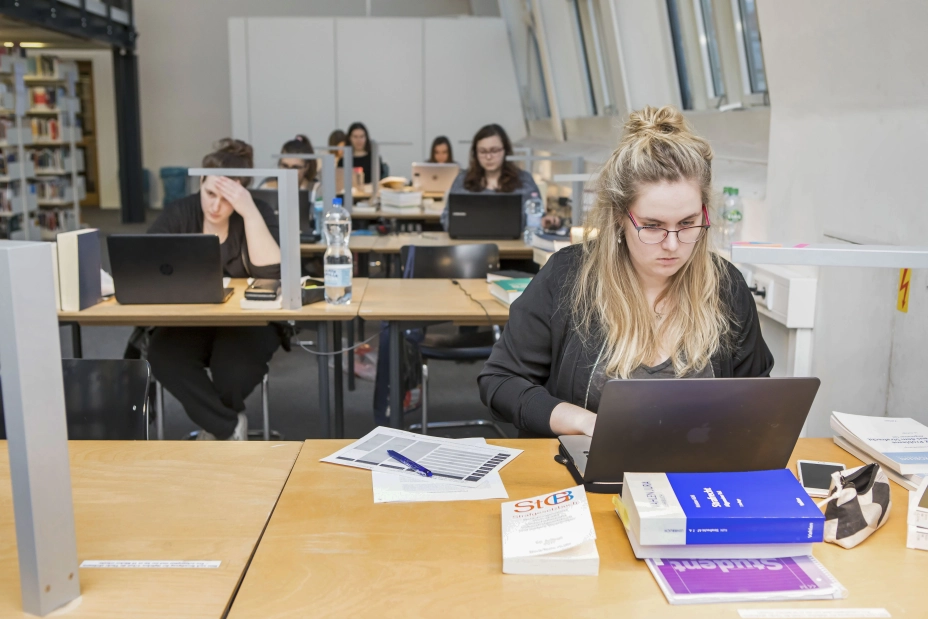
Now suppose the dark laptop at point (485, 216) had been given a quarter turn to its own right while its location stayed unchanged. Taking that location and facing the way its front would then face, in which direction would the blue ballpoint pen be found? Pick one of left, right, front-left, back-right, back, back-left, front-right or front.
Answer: right

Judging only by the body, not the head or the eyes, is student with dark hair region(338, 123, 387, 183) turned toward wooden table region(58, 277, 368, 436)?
yes

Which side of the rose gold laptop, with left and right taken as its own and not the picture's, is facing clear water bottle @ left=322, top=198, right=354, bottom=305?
back

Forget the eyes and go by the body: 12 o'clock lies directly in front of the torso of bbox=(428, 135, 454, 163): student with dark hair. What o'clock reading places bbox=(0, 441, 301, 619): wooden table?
The wooden table is roughly at 12 o'clock from the student with dark hair.

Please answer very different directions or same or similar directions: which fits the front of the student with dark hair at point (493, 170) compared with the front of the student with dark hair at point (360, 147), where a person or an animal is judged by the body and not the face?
same or similar directions

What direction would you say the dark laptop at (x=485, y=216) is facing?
away from the camera

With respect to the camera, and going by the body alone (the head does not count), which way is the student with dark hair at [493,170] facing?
toward the camera

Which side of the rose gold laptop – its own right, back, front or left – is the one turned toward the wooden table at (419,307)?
back

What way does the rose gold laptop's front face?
away from the camera

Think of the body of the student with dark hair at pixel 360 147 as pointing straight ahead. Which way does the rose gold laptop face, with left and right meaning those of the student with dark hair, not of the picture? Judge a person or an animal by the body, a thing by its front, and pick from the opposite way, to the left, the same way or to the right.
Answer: the opposite way

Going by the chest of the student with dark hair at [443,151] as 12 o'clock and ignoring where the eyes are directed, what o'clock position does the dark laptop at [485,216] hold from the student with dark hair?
The dark laptop is roughly at 12 o'clock from the student with dark hair.

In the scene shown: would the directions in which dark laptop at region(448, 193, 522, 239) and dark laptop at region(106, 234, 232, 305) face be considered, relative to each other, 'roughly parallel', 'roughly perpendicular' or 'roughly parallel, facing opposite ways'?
roughly parallel

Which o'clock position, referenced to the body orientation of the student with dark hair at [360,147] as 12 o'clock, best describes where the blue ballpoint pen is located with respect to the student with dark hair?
The blue ballpoint pen is roughly at 12 o'clock from the student with dark hair.

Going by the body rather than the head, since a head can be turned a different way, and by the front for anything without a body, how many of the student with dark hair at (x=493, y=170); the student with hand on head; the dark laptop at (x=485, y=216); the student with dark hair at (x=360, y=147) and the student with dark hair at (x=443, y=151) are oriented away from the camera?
1

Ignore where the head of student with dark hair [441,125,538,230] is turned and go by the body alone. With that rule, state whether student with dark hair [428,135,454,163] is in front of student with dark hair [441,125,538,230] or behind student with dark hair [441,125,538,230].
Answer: behind

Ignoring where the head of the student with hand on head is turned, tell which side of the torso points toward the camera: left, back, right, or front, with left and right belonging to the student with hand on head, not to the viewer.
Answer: front

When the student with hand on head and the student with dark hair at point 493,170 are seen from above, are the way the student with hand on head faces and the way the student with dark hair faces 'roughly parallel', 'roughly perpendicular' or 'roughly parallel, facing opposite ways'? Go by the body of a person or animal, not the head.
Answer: roughly parallel

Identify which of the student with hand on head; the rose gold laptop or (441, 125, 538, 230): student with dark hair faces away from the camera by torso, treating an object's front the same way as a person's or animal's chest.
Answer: the rose gold laptop

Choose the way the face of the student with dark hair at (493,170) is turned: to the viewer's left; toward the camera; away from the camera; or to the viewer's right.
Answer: toward the camera

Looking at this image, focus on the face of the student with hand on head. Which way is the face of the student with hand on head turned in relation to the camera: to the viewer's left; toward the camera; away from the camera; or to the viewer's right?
toward the camera
